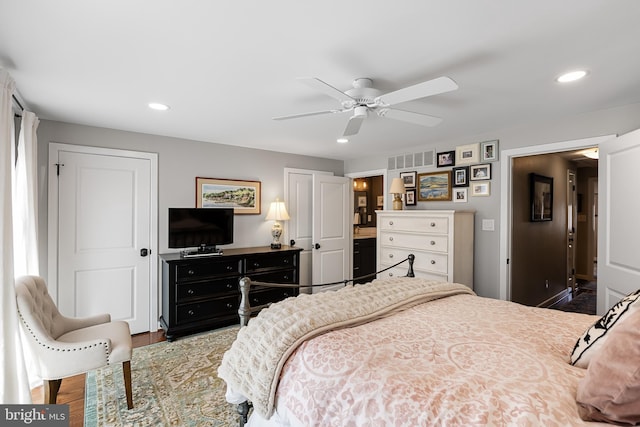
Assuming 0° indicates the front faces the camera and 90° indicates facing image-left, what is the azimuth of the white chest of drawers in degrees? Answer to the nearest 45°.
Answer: approximately 45°

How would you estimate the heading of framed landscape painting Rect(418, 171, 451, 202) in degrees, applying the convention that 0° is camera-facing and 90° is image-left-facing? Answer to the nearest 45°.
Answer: approximately 45°

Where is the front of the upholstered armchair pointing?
to the viewer's right

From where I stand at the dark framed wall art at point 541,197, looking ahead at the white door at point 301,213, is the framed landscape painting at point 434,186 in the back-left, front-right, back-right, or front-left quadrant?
front-left

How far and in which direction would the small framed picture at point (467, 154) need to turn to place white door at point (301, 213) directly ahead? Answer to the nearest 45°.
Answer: approximately 45° to its right

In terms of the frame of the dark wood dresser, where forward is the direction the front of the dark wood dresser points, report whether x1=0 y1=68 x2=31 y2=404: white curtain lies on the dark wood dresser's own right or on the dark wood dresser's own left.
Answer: on the dark wood dresser's own right

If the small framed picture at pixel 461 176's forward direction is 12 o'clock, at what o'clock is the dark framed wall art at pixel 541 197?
The dark framed wall art is roughly at 6 o'clock from the small framed picture.

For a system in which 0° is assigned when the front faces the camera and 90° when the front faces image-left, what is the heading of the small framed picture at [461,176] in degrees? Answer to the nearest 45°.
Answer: approximately 45°

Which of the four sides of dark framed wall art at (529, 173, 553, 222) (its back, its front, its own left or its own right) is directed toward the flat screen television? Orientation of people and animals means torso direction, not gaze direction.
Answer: right

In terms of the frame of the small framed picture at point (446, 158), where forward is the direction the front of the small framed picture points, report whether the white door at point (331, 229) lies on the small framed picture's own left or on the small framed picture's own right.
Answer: on the small framed picture's own right

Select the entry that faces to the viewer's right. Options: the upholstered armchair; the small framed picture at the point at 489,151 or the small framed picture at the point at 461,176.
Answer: the upholstered armchair

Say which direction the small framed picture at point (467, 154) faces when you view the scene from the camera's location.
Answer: facing the viewer and to the left of the viewer

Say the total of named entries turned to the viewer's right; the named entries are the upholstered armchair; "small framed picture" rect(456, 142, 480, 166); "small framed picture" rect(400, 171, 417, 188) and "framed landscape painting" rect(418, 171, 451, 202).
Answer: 1

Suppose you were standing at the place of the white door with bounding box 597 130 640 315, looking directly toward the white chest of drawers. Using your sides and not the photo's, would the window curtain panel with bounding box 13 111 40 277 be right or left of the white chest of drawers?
left

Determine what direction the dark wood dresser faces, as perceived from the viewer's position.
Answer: facing the viewer and to the right of the viewer

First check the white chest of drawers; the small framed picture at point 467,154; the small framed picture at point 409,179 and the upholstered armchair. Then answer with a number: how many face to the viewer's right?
1

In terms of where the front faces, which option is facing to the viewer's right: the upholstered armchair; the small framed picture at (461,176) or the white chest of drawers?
the upholstered armchair
